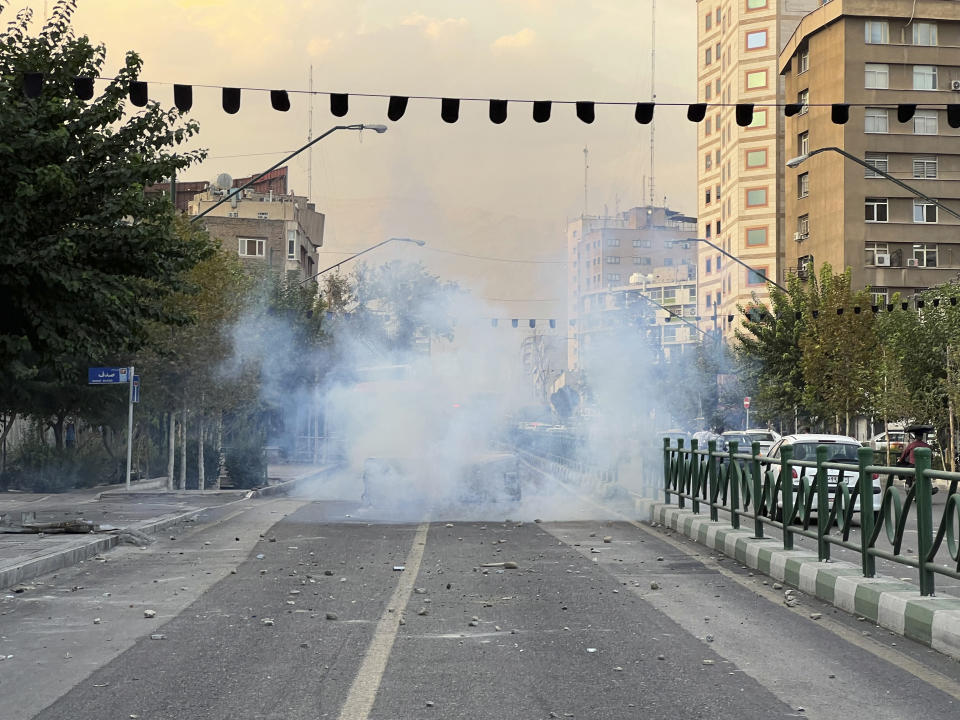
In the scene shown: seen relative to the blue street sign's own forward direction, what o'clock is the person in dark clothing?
The person in dark clothing is roughly at 10 o'clock from the blue street sign.

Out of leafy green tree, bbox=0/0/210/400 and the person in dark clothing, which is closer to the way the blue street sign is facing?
the leafy green tree

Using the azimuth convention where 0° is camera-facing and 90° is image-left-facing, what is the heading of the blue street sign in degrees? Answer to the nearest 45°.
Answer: approximately 0°
